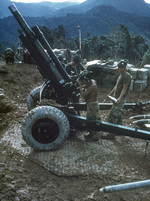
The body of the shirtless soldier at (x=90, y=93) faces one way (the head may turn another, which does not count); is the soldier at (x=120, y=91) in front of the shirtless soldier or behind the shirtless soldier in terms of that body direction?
behind

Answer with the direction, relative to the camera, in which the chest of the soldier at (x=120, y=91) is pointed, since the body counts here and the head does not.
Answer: to the viewer's left

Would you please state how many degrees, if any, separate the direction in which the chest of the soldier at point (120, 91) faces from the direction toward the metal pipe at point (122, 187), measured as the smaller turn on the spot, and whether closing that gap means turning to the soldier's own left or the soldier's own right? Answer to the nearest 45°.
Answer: approximately 90° to the soldier's own left

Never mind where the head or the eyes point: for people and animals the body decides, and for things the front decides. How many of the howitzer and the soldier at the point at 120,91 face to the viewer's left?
2

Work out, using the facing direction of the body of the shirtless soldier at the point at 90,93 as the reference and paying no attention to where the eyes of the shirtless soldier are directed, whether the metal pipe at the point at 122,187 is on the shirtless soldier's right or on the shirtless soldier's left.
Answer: on the shirtless soldier's left

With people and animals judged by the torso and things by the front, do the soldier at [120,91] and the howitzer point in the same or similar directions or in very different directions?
same or similar directions

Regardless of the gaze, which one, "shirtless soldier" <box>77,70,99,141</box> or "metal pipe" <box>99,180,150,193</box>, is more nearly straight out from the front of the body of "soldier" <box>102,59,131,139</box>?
the shirtless soldier

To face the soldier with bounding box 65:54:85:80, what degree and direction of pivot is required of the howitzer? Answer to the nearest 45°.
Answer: approximately 90° to its right

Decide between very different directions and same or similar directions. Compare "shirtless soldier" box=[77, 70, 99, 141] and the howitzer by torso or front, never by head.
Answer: same or similar directions

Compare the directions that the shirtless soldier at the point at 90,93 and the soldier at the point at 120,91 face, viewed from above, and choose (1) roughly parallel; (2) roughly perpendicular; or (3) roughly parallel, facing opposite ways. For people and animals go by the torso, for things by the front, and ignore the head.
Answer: roughly parallel

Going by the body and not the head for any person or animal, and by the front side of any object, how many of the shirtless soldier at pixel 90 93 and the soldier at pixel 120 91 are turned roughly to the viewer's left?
2

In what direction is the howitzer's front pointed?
to the viewer's left

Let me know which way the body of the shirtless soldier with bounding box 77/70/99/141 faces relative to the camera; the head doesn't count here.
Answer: to the viewer's left
